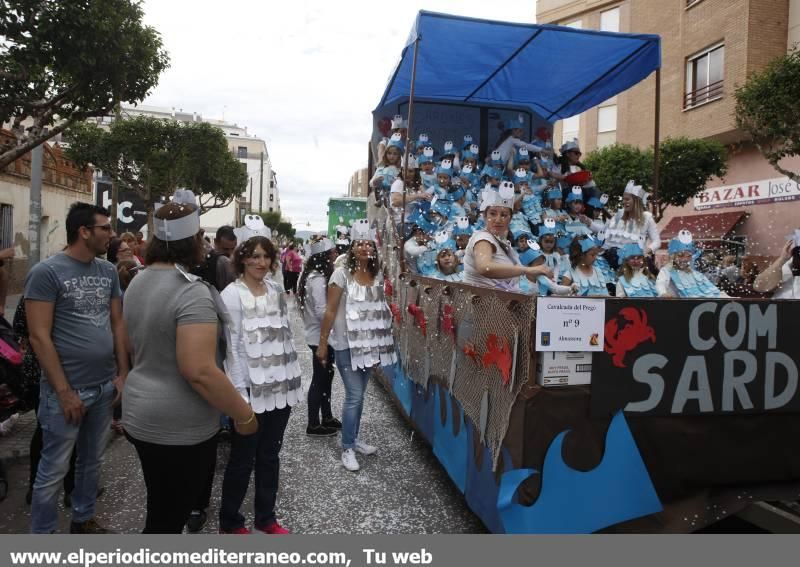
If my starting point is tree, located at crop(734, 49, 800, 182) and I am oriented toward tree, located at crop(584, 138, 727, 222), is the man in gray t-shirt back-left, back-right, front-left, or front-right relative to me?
back-left

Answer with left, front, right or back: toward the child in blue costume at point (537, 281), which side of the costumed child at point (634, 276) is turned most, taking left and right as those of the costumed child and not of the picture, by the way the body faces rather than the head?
right

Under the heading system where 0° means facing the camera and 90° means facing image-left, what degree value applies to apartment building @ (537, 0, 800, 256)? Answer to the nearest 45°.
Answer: approximately 45°

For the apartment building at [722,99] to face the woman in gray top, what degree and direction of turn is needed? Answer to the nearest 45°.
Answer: approximately 45° to its left

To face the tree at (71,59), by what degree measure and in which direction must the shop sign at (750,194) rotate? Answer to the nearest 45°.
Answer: approximately 45° to its left

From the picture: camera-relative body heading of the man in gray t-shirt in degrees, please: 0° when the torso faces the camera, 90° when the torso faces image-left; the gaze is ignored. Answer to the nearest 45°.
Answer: approximately 315°

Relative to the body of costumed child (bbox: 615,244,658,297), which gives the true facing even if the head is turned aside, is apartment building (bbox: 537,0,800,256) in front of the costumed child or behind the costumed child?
behind
